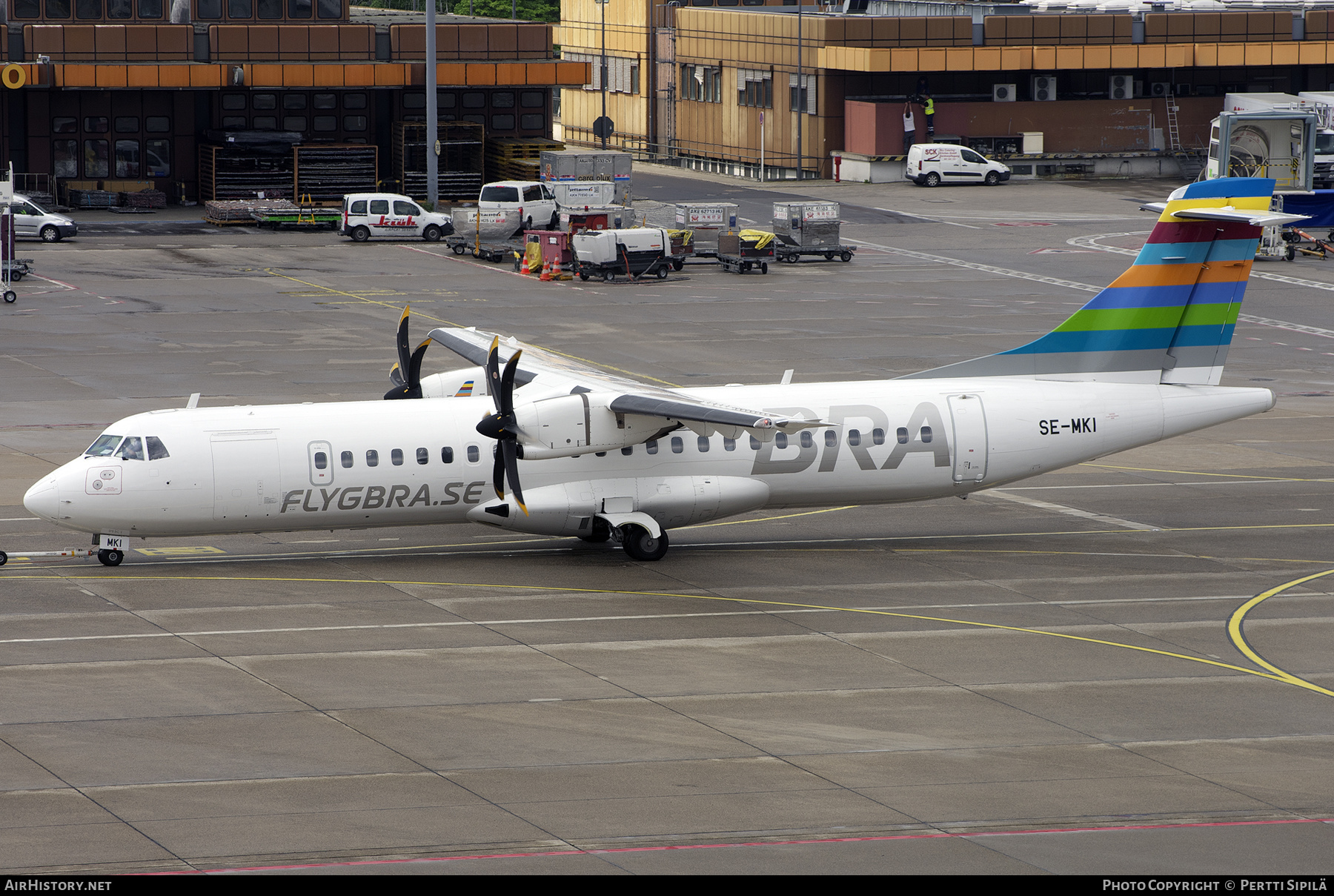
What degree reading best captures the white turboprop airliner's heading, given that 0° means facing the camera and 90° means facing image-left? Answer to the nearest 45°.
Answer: approximately 90°
